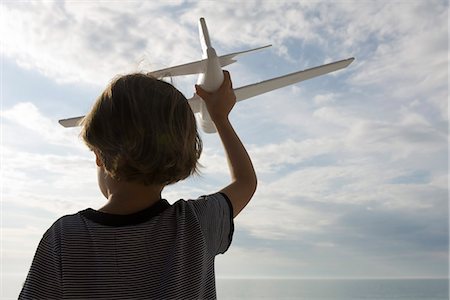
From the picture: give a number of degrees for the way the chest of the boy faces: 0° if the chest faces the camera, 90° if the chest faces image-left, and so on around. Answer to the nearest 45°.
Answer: approximately 180°

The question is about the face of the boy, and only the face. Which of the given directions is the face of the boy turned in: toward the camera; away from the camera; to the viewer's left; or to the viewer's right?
away from the camera
